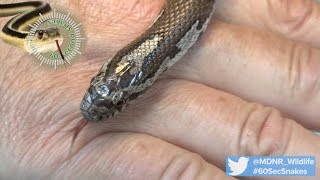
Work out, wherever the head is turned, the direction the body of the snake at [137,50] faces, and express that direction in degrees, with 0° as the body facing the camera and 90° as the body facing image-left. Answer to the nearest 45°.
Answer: approximately 45°
